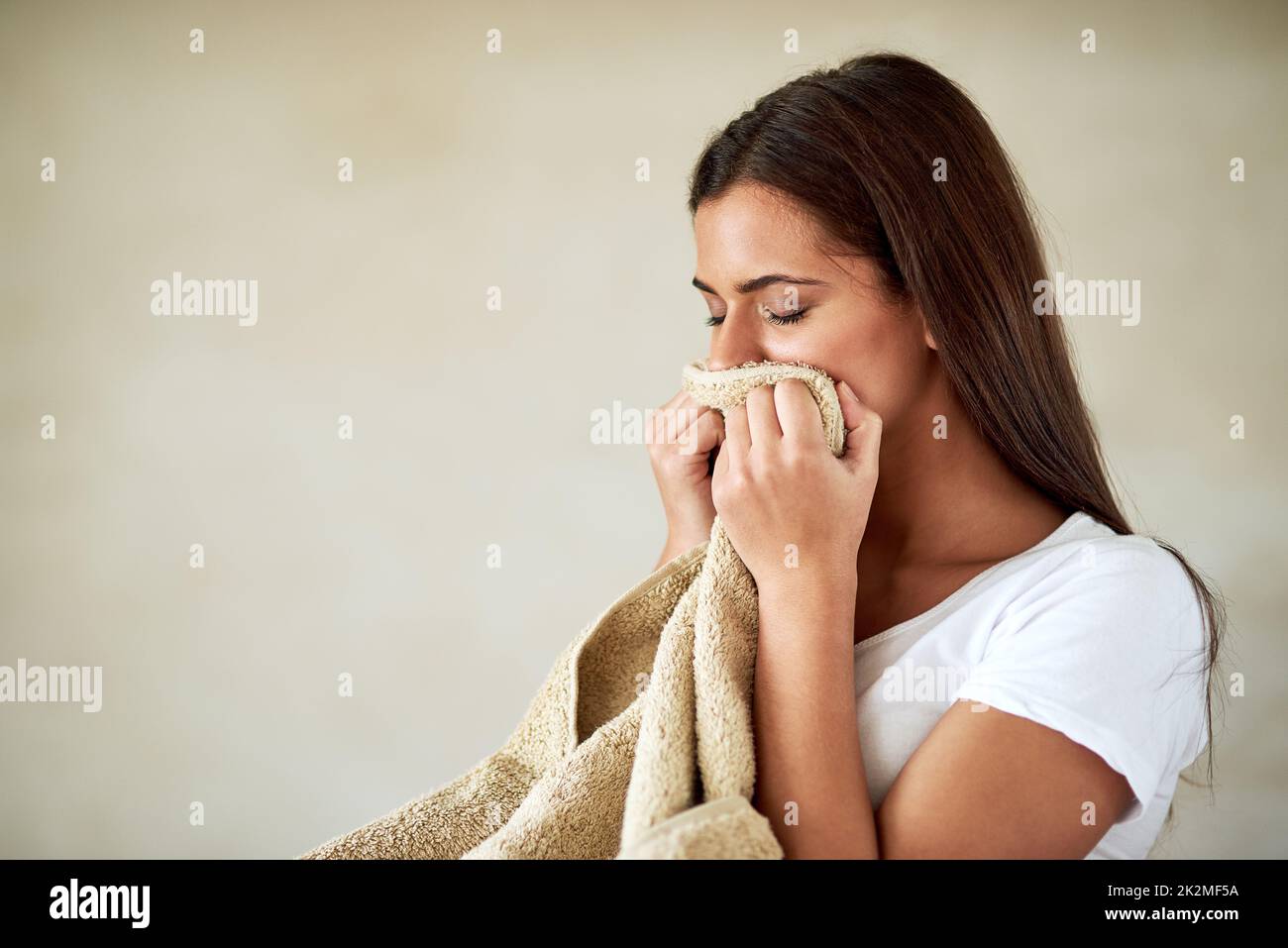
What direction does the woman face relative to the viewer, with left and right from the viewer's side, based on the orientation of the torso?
facing the viewer and to the left of the viewer
